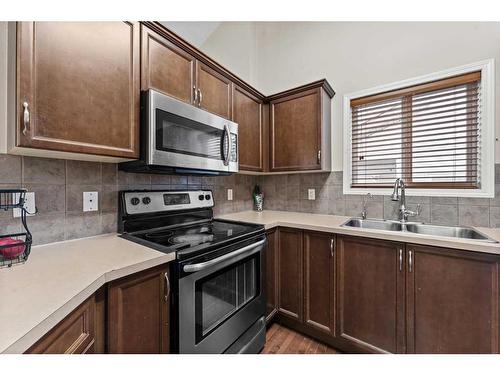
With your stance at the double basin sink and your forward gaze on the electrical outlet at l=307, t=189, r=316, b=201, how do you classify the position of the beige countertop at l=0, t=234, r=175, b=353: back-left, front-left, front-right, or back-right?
front-left

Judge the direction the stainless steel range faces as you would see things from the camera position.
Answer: facing the viewer and to the right of the viewer

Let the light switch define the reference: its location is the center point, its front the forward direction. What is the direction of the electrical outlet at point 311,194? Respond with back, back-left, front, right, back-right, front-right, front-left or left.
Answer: left

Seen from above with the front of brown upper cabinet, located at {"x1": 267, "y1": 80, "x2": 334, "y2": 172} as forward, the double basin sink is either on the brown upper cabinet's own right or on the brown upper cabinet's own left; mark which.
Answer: on the brown upper cabinet's own left

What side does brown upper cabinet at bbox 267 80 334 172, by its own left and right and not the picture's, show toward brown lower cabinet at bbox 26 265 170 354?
front

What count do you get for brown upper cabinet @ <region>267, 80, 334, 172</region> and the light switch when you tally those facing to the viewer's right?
0

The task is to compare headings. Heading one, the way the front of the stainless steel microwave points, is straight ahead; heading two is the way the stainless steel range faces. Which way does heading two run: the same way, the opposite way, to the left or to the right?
the same way

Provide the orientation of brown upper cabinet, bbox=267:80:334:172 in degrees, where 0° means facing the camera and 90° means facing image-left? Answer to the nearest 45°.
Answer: approximately 45°

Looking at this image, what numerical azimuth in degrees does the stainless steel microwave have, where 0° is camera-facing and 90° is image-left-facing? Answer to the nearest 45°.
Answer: approximately 315°

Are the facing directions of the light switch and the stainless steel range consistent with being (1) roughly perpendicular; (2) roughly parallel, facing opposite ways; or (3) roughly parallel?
roughly parallel

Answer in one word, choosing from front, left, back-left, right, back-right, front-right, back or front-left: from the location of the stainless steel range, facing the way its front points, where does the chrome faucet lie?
front-left

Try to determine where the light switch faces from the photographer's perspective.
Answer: facing the viewer

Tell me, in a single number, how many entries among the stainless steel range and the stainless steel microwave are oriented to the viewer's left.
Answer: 0

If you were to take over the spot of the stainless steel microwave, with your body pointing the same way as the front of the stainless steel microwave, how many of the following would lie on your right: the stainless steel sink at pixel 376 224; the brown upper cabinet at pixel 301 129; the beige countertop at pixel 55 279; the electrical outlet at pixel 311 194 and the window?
1
